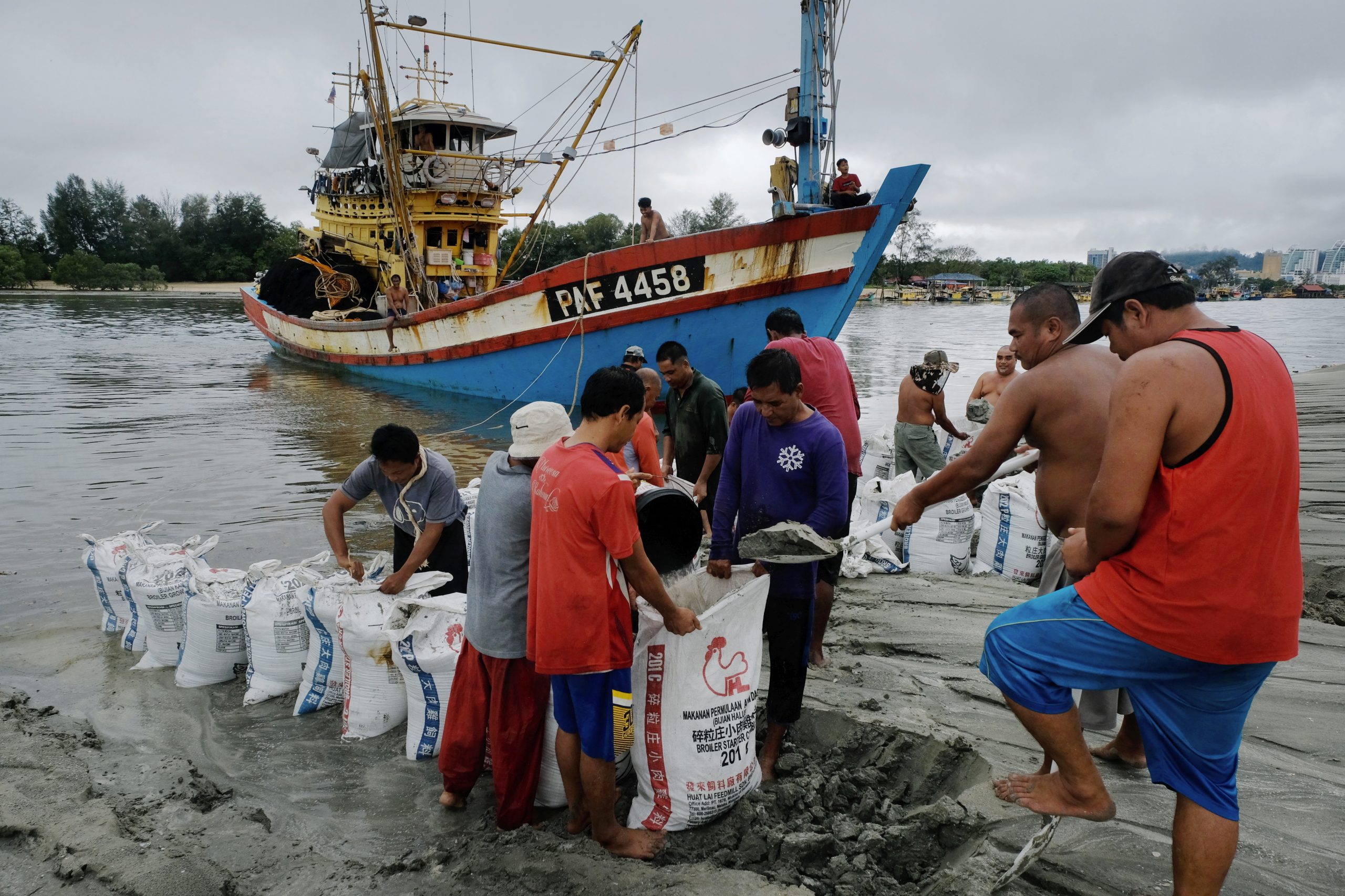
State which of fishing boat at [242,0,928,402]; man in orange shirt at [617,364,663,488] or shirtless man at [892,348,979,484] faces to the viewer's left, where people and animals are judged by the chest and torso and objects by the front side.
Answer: the man in orange shirt

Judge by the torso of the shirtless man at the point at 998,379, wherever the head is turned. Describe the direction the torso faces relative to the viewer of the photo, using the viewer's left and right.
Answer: facing the viewer

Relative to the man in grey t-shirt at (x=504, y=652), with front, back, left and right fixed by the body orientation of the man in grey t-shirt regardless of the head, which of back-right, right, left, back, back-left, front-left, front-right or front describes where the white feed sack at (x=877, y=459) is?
front

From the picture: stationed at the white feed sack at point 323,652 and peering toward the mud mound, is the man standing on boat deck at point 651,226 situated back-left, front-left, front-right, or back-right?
back-left

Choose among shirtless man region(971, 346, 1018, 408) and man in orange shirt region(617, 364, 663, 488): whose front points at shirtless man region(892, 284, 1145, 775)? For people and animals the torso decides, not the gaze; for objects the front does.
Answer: shirtless man region(971, 346, 1018, 408)

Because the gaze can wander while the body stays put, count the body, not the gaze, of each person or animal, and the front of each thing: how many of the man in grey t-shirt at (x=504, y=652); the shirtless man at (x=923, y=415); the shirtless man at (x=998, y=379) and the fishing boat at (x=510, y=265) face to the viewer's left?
0

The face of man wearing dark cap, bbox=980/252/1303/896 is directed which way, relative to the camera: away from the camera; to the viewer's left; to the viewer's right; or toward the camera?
to the viewer's left

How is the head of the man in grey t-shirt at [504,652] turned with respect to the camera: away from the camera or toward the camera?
away from the camera

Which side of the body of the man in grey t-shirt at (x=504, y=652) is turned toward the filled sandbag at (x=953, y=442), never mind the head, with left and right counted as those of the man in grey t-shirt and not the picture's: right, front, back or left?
front

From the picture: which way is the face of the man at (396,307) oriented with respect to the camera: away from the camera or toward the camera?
toward the camera

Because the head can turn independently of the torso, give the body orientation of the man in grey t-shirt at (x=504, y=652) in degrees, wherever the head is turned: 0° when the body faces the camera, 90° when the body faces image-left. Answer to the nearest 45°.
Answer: approximately 225°

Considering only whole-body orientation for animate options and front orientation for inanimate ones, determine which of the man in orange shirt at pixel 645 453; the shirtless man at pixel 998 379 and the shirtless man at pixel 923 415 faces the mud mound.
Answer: the shirtless man at pixel 998 379

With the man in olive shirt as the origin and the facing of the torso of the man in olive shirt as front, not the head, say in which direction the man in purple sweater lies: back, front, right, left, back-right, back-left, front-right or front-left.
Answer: front-left

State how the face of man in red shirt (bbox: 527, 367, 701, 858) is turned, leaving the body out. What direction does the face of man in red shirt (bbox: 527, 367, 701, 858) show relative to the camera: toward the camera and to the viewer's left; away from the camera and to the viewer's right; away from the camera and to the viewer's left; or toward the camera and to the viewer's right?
away from the camera and to the viewer's right

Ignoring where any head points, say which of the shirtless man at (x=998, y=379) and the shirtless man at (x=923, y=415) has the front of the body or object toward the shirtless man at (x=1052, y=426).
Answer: the shirtless man at (x=998, y=379)

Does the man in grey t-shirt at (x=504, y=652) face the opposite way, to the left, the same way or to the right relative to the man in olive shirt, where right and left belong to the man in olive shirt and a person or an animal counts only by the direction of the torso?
the opposite way
